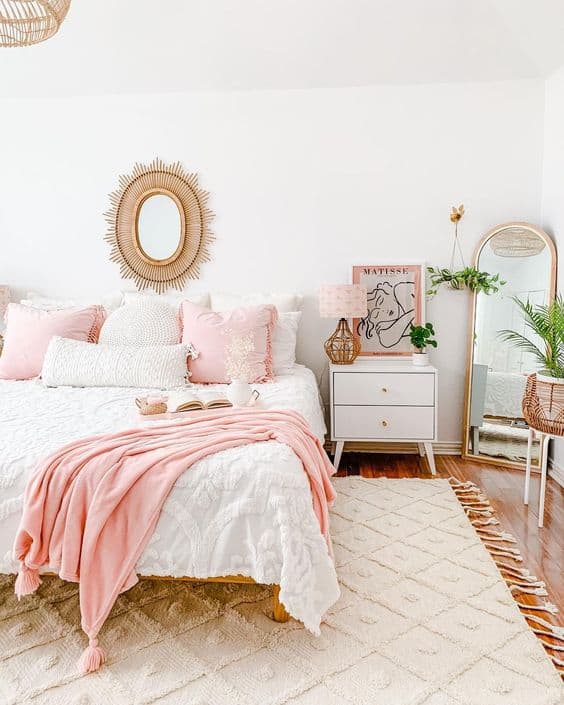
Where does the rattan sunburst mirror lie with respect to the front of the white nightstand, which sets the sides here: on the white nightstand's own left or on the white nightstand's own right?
on the white nightstand's own right

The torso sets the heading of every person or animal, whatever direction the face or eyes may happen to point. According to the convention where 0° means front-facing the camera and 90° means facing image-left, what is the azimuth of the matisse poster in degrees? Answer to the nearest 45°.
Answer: approximately 0°

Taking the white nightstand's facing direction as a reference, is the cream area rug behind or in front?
in front

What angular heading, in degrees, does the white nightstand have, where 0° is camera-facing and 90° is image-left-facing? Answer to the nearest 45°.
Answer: approximately 0°

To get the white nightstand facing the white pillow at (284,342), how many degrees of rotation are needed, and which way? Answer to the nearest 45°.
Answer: approximately 90° to its right

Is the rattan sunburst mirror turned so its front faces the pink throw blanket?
yes

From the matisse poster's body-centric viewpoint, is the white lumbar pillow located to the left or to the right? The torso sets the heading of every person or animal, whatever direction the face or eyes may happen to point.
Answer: on its right

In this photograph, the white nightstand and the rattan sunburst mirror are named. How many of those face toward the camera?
2

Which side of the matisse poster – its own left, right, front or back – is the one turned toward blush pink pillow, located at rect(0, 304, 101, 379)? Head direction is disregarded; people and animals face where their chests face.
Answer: right

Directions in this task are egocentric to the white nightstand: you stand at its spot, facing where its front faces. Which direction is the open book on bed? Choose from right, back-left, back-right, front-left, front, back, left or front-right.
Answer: front-right

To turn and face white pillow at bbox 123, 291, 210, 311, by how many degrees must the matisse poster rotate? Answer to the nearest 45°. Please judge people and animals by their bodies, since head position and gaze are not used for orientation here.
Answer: approximately 90° to its right

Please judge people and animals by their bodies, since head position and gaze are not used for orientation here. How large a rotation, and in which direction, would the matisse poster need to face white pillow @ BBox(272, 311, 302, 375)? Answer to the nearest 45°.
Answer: approximately 45° to its right

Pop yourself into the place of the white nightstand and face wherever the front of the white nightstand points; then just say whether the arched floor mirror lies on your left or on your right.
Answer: on your left
